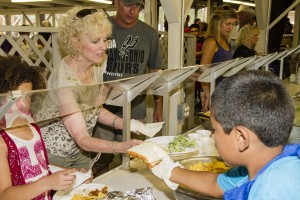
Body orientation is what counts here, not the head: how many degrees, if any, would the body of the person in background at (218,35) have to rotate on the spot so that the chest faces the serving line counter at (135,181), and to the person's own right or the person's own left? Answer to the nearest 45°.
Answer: approximately 45° to the person's own right

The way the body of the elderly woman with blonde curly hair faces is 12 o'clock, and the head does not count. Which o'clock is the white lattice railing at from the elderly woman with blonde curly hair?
The white lattice railing is roughly at 7 o'clock from the elderly woman with blonde curly hair.

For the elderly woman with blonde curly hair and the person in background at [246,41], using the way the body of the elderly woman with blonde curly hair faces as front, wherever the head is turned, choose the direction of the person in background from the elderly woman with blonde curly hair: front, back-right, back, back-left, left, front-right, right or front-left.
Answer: left

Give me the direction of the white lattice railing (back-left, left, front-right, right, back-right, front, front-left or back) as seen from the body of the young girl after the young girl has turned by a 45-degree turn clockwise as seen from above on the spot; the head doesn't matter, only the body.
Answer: back

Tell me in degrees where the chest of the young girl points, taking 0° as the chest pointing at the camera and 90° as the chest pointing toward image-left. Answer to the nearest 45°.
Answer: approximately 315°

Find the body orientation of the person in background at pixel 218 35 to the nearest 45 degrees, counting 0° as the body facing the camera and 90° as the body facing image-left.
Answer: approximately 315°
